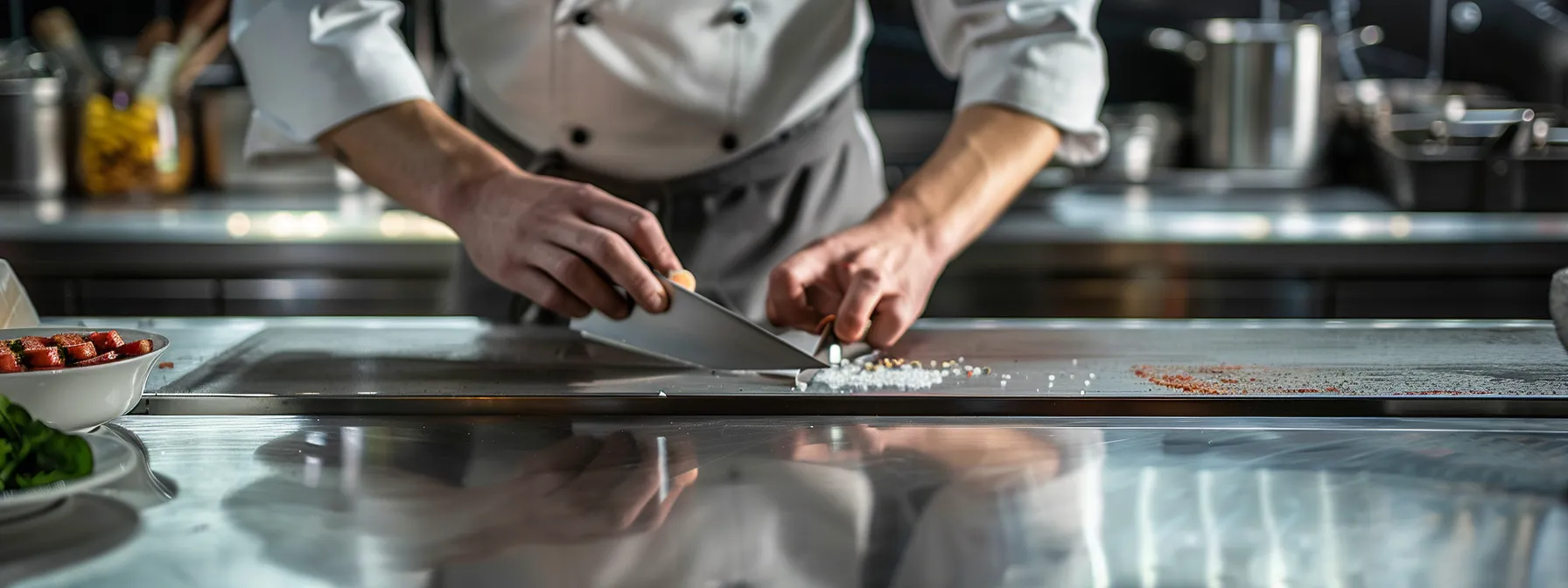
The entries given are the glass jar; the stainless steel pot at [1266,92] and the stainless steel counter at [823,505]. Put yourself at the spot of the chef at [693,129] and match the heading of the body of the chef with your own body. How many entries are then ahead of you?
1

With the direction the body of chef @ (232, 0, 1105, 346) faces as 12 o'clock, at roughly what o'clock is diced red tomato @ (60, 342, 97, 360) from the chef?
The diced red tomato is roughly at 1 o'clock from the chef.

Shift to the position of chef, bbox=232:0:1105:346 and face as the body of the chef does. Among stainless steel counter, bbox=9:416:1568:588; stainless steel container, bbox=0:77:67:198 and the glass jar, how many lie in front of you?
1

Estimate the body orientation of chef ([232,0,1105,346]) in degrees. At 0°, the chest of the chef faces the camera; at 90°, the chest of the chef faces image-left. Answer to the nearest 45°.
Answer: approximately 0°

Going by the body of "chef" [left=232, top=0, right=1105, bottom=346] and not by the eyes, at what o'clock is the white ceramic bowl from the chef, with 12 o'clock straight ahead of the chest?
The white ceramic bowl is roughly at 1 o'clock from the chef.

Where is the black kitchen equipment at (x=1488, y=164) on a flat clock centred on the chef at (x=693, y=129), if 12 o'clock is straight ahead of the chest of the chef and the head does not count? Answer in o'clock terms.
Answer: The black kitchen equipment is roughly at 8 o'clock from the chef.

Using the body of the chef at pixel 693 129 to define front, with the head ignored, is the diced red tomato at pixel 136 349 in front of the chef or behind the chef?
in front

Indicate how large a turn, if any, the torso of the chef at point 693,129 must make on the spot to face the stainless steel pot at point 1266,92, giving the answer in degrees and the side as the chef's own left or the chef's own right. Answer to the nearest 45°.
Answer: approximately 135° to the chef's own left

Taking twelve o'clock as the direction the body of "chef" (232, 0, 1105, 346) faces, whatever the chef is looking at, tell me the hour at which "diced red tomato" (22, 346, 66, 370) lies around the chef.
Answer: The diced red tomato is roughly at 1 o'clock from the chef.

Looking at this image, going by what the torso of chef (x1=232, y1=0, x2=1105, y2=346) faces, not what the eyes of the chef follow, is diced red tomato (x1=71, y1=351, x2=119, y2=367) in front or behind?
in front

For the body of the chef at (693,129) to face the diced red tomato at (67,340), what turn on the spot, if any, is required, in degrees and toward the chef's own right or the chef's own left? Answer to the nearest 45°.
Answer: approximately 45° to the chef's own right

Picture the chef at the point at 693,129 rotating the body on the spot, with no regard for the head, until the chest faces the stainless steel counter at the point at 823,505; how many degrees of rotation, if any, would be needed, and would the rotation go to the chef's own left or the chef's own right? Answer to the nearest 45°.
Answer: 0° — they already face it

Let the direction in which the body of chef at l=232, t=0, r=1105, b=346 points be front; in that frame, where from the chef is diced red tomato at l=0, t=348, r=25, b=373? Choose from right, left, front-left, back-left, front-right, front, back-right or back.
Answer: front-right

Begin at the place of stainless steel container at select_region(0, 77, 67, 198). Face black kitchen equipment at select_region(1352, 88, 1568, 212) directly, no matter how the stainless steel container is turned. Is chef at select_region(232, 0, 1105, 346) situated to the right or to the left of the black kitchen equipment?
right
